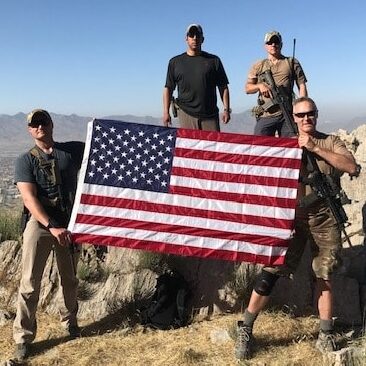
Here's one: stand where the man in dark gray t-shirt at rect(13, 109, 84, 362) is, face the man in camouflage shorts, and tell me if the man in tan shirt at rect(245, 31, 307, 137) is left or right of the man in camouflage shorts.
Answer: left

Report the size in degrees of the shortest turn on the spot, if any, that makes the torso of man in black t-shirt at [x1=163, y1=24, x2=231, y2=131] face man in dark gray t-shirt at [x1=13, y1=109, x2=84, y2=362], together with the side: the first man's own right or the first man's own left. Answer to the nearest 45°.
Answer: approximately 45° to the first man's own right

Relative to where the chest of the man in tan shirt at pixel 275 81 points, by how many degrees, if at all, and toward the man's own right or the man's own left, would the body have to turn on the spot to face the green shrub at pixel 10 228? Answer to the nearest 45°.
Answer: approximately 90° to the man's own right

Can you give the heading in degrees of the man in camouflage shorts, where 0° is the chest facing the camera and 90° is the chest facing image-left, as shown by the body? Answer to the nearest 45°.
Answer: approximately 0°

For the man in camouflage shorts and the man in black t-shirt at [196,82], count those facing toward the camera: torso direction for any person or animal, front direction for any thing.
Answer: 2

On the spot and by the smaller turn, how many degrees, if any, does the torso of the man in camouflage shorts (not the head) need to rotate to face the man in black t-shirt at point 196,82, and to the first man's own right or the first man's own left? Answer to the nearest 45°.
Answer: approximately 135° to the first man's own right

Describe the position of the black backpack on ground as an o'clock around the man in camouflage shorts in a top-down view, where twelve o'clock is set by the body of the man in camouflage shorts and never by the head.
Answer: The black backpack on ground is roughly at 4 o'clock from the man in camouflage shorts.
